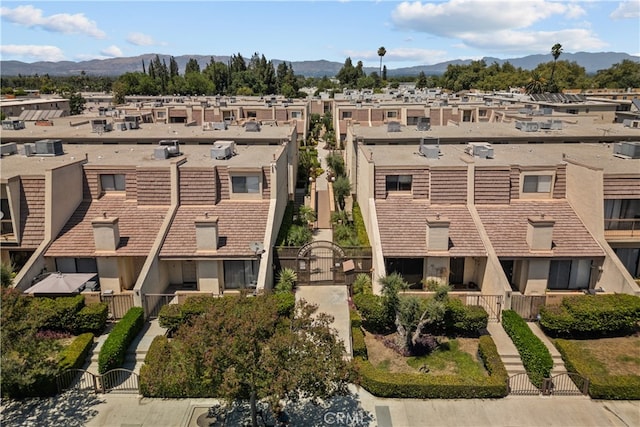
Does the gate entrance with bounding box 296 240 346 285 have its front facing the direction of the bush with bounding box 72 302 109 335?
no

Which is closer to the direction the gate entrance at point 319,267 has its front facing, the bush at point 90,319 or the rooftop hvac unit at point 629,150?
the bush

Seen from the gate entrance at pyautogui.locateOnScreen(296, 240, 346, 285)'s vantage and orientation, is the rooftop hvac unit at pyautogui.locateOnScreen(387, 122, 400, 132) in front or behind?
behind

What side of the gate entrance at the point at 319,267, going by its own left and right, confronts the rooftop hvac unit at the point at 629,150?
left

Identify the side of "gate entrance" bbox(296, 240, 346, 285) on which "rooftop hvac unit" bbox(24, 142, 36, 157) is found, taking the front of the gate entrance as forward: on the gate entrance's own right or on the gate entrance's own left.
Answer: on the gate entrance's own right

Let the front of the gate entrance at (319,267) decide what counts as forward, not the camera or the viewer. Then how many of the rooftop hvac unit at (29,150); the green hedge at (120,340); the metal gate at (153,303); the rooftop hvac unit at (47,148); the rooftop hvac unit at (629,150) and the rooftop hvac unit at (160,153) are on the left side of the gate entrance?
1

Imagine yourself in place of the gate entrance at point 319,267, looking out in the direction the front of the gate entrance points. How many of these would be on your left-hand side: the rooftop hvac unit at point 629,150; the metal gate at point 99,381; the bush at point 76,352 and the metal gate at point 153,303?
1

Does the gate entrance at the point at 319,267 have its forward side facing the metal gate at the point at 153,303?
no

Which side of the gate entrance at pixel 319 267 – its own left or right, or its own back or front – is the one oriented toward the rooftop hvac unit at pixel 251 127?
back

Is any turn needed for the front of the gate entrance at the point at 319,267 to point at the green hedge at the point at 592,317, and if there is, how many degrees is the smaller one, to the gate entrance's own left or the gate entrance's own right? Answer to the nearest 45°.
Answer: approximately 45° to the gate entrance's own left

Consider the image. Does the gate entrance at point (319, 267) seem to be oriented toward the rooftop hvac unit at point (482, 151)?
no

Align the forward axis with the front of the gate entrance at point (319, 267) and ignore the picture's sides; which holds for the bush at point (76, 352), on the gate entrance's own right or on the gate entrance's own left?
on the gate entrance's own right

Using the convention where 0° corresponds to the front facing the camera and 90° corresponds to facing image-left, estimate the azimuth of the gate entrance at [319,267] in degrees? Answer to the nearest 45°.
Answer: approximately 0°

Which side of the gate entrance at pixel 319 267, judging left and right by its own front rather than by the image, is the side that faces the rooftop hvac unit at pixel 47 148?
right

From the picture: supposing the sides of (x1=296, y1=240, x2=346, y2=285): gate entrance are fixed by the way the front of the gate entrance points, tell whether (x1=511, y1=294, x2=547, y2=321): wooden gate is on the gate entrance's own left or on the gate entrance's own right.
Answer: on the gate entrance's own left

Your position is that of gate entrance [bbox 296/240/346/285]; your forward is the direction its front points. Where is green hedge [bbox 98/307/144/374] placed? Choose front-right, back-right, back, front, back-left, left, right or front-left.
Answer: front-right

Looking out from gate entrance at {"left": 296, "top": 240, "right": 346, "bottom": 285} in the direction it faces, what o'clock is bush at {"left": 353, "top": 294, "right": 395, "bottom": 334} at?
The bush is roughly at 11 o'clock from the gate entrance.

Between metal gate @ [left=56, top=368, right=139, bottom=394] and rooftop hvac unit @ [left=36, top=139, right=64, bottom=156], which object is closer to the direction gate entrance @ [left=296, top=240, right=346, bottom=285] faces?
the metal gate

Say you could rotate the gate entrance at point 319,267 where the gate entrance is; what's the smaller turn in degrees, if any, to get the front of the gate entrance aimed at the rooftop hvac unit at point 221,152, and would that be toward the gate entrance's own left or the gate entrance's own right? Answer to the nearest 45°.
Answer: approximately 135° to the gate entrance's own right
